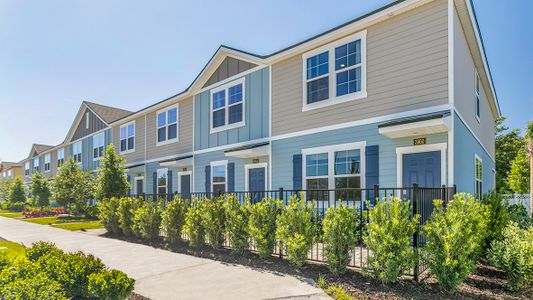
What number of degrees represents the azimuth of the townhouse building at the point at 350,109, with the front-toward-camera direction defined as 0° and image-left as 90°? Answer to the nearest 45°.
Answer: approximately 45°

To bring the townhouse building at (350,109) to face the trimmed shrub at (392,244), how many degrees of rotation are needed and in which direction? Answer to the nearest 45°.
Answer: approximately 45° to its left

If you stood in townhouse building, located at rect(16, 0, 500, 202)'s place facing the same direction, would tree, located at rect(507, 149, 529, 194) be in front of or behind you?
behind

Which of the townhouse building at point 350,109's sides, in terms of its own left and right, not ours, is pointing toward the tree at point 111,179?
right

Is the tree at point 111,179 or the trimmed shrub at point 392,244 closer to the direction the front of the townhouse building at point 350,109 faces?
the trimmed shrub

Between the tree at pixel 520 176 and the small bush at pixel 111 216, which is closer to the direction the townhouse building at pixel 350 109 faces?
the small bush

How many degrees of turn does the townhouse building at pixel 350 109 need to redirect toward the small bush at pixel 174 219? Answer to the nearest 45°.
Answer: approximately 45° to its right

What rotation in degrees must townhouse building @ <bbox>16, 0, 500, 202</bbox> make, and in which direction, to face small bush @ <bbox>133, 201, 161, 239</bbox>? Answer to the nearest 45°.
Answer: approximately 45° to its right

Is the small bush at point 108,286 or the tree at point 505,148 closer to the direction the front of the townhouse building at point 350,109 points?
the small bush
